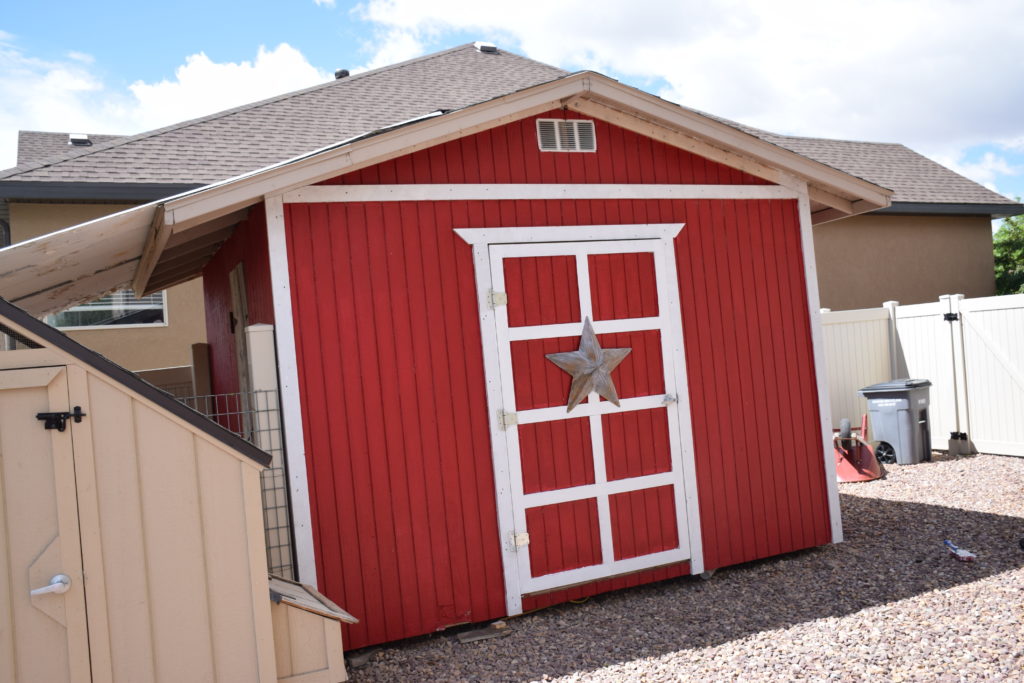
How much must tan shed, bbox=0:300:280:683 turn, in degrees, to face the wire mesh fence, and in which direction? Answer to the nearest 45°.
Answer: approximately 135° to its left

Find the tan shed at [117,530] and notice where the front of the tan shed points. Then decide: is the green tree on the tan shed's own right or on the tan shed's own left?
on the tan shed's own left

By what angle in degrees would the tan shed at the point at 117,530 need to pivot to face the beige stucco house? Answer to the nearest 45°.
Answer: approximately 180°

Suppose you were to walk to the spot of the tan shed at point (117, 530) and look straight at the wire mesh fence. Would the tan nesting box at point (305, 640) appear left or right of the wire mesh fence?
right

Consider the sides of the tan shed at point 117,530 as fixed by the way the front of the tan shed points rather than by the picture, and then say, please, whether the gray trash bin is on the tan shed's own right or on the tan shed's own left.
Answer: on the tan shed's own left

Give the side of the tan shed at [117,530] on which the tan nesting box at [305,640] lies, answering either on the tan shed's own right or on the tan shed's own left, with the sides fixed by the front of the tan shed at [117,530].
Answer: on the tan shed's own left

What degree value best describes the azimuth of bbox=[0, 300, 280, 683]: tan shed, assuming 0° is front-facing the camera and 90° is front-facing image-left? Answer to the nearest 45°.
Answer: approximately 0°
